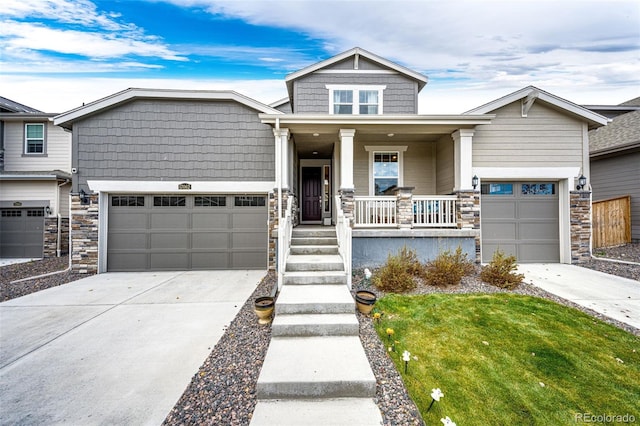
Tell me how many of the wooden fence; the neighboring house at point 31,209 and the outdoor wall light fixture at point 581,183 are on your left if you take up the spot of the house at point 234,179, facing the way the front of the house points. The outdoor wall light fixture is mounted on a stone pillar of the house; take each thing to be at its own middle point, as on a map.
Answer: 2

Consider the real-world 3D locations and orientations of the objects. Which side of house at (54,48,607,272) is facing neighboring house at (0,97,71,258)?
right

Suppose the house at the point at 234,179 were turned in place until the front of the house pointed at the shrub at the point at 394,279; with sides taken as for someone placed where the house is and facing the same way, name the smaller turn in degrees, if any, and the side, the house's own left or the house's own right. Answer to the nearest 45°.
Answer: approximately 45° to the house's own left

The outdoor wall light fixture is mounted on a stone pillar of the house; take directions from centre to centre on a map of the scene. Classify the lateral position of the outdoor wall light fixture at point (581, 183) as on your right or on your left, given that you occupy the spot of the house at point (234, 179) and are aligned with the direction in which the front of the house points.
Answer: on your left

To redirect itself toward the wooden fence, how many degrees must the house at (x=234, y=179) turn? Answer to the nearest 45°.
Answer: approximately 90° to its left

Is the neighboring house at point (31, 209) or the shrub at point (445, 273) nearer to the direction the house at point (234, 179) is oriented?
the shrub

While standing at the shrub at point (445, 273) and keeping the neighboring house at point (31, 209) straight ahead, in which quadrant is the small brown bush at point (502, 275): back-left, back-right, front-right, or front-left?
back-right

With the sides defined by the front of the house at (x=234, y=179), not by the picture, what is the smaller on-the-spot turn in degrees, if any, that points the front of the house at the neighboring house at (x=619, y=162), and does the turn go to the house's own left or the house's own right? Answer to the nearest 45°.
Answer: approximately 90° to the house's own left

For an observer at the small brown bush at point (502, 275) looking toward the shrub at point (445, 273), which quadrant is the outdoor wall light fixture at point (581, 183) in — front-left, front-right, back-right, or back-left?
back-right

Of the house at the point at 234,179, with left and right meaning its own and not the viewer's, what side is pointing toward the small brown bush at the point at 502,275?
left
